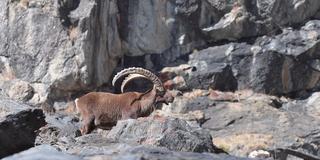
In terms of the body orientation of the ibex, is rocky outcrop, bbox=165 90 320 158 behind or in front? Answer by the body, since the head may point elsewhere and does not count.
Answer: in front

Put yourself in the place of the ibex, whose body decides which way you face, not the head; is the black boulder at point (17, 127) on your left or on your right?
on your right

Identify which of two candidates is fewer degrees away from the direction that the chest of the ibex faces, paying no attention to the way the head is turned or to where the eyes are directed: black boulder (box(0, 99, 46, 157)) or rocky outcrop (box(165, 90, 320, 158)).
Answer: the rocky outcrop

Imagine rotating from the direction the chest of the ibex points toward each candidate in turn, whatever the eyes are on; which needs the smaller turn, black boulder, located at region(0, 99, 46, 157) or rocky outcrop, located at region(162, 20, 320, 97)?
the rocky outcrop

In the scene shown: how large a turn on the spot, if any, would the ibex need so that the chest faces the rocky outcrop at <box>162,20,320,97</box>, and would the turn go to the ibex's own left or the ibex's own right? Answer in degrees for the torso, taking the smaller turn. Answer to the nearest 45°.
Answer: approximately 45° to the ibex's own left

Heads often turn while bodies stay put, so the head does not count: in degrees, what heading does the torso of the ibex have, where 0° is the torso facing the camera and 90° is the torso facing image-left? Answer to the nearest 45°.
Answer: approximately 270°
